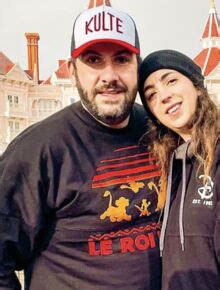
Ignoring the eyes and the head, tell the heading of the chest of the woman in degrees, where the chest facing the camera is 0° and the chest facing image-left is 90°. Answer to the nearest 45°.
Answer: approximately 45°

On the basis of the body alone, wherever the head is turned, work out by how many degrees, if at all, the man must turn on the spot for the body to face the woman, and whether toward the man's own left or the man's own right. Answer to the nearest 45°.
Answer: approximately 45° to the man's own left

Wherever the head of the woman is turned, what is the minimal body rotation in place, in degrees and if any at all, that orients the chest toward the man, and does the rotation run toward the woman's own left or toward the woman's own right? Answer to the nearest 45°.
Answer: approximately 45° to the woman's own right

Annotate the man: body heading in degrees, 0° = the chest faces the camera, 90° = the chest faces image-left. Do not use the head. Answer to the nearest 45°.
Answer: approximately 315°

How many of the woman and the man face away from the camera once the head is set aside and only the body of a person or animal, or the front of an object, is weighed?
0
